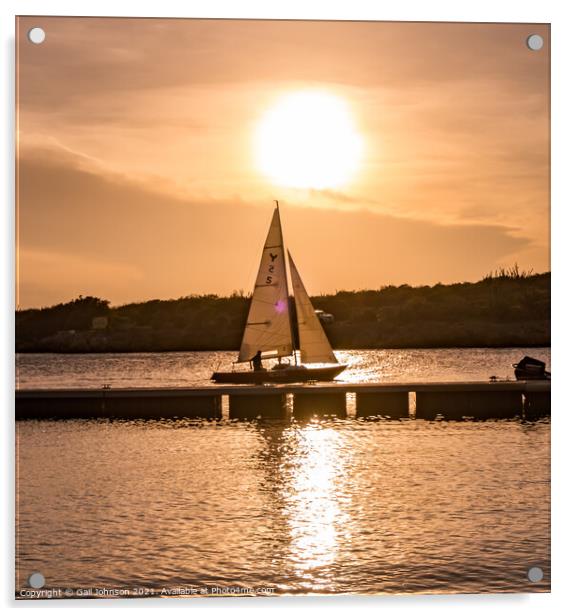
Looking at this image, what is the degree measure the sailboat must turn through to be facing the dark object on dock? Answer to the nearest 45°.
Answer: approximately 45° to its right

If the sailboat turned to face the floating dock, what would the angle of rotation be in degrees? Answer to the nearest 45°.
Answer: approximately 90° to its right

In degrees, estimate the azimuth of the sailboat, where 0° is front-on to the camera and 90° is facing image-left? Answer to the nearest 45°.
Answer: approximately 270°
